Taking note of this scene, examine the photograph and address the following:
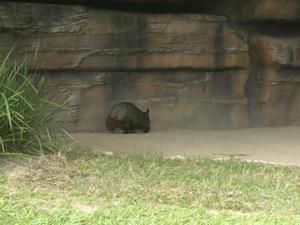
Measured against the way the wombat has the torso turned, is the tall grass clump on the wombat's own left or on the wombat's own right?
on the wombat's own right

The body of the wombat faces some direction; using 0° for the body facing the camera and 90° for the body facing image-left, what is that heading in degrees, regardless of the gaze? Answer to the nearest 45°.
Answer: approximately 270°
